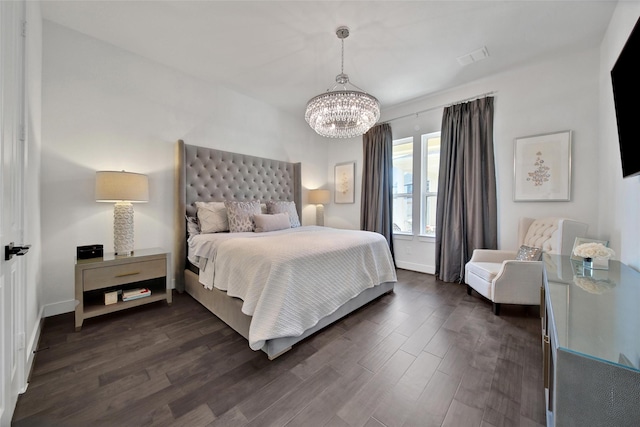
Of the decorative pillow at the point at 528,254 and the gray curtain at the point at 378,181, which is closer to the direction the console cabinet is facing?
the gray curtain

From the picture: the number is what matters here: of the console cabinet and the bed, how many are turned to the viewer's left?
1

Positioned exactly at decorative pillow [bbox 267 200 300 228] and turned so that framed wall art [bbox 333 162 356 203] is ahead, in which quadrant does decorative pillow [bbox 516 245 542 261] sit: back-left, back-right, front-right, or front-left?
front-right

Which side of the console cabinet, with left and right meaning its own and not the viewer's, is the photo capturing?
left

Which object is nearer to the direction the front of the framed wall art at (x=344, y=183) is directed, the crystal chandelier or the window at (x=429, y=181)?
the crystal chandelier

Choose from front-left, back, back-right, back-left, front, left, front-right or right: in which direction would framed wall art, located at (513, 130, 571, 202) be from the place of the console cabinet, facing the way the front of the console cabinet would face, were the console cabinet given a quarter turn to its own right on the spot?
front

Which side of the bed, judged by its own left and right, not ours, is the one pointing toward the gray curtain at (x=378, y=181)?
left

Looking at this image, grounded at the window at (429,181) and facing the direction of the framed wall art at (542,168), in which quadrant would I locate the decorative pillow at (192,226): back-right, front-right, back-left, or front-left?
back-right

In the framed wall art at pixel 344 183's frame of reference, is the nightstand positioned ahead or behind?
ahead

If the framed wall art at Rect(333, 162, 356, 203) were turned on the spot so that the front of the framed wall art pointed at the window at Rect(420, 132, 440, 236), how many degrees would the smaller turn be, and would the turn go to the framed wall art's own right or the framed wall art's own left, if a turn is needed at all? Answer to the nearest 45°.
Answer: approximately 90° to the framed wall art's own left

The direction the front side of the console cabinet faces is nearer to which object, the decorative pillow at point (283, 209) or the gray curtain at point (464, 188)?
the decorative pillow

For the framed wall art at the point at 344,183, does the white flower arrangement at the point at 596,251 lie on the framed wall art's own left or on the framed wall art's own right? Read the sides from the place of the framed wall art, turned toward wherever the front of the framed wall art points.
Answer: on the framed wall art's own left

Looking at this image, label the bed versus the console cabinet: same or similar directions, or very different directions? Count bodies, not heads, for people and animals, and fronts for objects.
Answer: very different directions

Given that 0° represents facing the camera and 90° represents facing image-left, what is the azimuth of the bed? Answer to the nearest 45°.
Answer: approximately 315°

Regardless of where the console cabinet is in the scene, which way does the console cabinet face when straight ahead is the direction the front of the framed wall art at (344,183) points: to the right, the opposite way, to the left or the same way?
to the right

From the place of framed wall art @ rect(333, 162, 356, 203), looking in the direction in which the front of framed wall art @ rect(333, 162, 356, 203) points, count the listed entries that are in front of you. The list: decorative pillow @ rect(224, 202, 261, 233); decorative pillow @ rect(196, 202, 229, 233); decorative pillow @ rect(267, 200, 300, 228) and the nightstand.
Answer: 4
